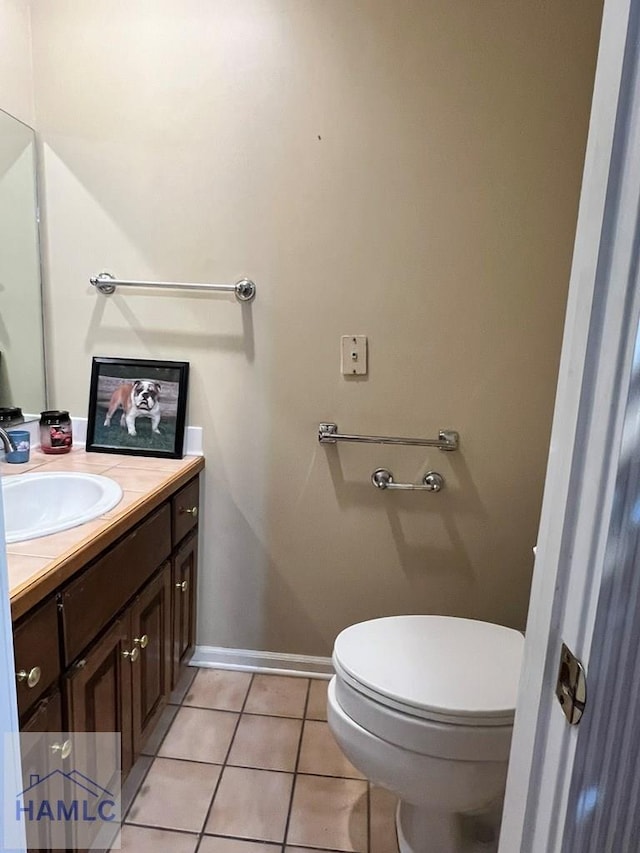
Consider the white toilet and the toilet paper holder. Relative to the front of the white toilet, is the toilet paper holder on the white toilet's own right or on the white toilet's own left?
on the white toilet's own right

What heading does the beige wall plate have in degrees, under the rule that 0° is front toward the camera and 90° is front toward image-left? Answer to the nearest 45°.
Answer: approximately 0°

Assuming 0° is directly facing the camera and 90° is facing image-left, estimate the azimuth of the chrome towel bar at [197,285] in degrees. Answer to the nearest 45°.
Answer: approximately 0°
